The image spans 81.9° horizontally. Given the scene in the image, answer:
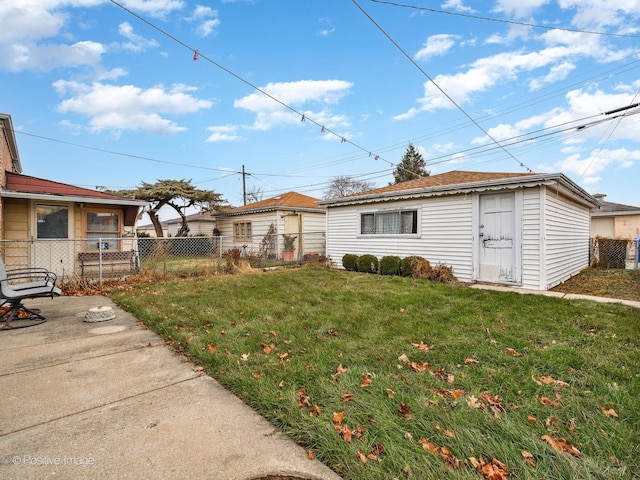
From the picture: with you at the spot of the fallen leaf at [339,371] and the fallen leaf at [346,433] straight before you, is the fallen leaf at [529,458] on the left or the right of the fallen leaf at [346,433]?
left

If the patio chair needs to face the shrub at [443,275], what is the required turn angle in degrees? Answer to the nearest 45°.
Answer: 0° — it already faces it

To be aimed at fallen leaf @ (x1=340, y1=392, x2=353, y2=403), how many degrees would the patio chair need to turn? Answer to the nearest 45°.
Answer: approximately 90° to its right

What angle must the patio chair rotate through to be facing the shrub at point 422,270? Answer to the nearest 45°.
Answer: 0° — it already faces it

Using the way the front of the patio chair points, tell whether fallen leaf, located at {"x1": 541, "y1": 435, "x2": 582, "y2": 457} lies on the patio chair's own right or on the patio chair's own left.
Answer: on the patio chair's own right

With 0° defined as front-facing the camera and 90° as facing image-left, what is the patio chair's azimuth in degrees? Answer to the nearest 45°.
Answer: approximately 270°

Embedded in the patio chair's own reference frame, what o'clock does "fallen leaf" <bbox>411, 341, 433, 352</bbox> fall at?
The fallen leaf is roughly at 2 o'clock from the patio chair.
